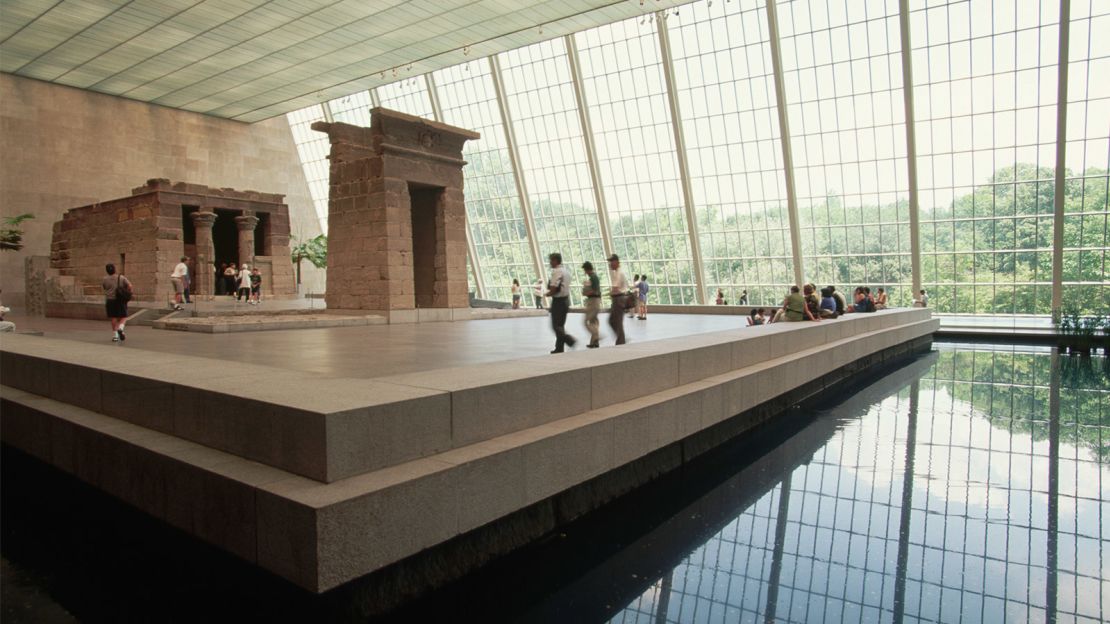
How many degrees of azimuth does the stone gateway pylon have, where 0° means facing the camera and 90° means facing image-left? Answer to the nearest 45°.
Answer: approximately 315°

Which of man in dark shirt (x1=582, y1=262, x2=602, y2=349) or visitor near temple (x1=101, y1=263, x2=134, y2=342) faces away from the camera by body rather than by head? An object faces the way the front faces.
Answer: the visitor near temple

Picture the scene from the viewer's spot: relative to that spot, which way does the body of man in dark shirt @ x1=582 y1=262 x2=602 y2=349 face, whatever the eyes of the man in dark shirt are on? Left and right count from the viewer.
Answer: facing to the left of the viewer

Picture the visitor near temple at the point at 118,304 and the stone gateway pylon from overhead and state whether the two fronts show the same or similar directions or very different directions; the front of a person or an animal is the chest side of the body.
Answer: very different directions

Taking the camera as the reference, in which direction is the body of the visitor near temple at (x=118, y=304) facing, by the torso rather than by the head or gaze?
away from the camera

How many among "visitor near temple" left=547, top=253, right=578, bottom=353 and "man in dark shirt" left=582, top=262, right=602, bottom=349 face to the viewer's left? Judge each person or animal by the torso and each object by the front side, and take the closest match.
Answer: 2

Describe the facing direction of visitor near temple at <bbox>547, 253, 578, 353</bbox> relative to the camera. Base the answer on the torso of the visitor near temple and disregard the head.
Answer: to the viewer's left

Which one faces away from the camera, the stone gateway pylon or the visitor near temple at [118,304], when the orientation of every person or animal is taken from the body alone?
the visitor near temple
